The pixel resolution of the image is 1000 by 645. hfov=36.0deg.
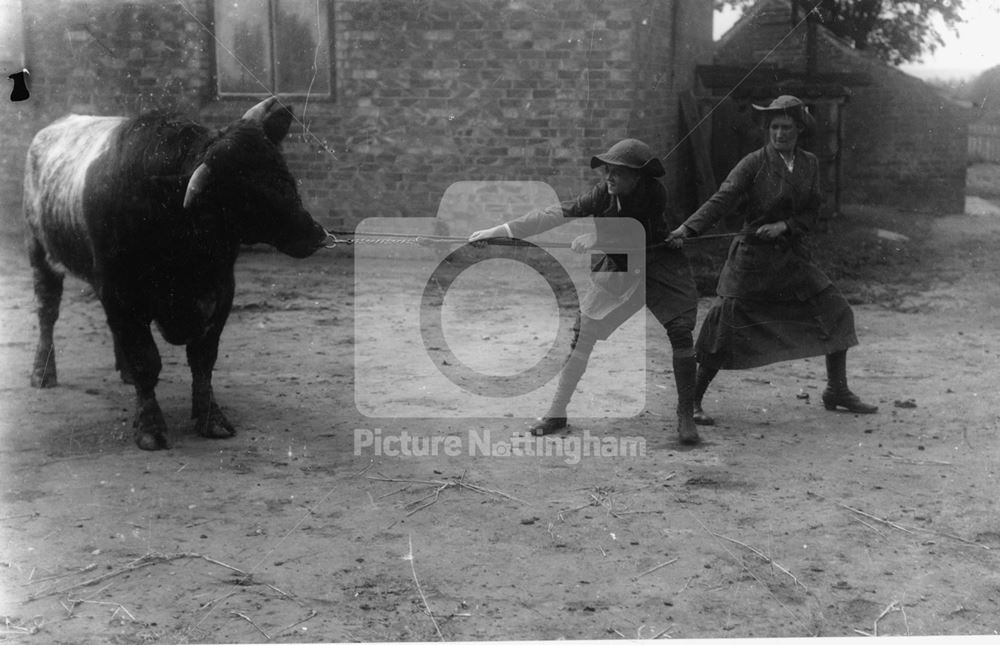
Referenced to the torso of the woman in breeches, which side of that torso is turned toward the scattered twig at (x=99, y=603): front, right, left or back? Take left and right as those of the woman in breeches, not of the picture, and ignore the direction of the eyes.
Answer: front

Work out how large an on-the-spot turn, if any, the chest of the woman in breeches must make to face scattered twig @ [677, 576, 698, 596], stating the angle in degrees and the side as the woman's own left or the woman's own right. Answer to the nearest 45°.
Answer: approximately 45° to the woman's own left

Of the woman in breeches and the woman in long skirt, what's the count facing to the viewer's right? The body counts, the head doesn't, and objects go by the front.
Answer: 0

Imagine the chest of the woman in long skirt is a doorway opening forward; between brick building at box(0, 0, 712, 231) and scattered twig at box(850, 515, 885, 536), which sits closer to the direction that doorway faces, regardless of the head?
the scattered twig

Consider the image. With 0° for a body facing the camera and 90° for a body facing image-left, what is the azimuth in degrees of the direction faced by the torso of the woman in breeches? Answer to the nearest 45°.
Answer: approximately 45°

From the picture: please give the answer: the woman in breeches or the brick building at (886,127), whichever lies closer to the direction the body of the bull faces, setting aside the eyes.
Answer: the woman in breeches

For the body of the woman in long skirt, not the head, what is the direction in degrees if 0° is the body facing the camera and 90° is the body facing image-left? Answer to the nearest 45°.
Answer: approximately 0°

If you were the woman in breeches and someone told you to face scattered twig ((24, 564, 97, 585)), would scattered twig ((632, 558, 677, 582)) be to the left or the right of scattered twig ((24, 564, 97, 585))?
left

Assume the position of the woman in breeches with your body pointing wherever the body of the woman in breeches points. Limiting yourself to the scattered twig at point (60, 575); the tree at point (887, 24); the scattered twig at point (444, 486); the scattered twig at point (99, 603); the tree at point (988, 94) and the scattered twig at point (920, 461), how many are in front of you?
3

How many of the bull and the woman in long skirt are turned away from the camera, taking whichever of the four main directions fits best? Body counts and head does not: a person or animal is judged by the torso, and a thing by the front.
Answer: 0
